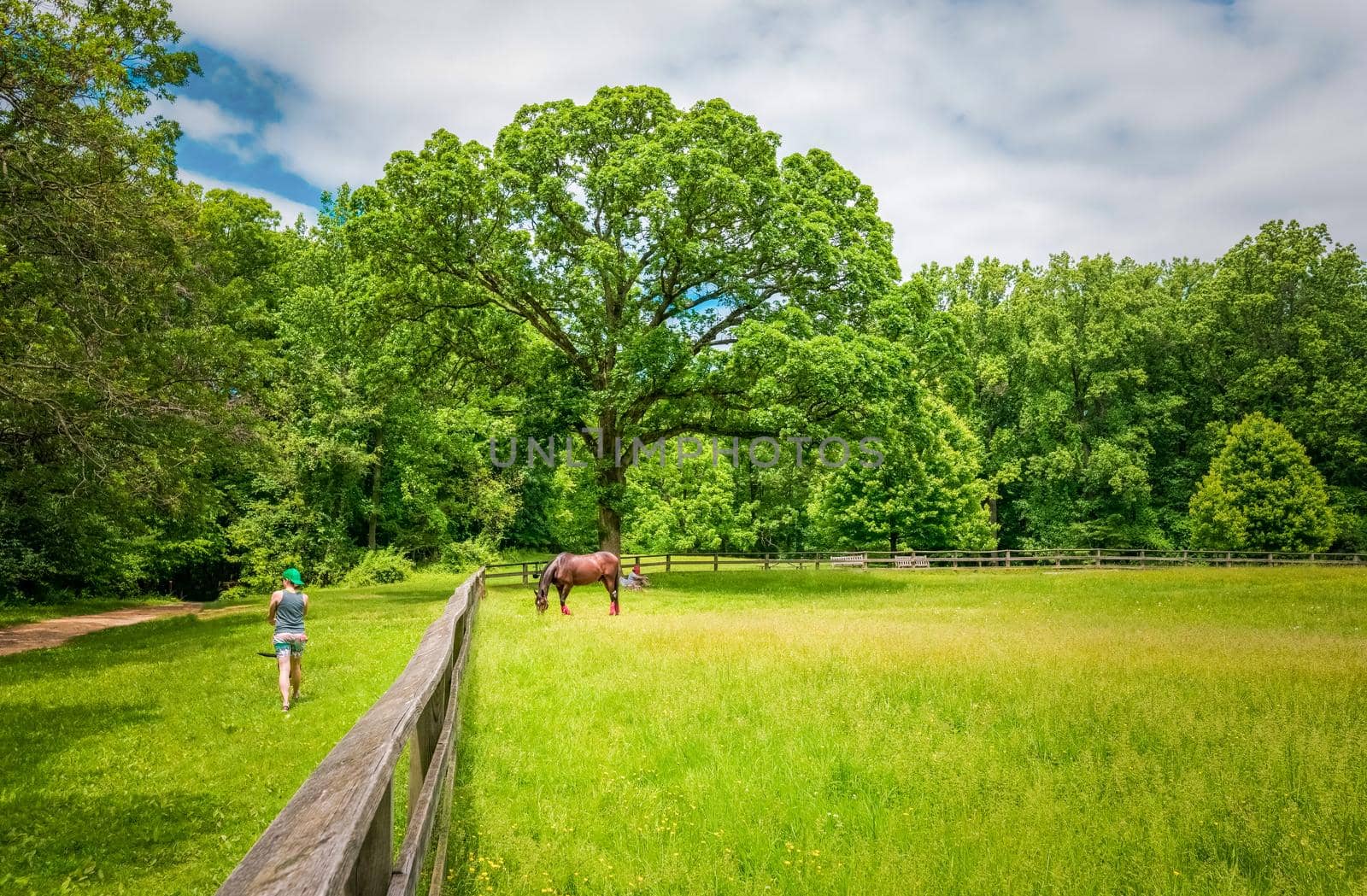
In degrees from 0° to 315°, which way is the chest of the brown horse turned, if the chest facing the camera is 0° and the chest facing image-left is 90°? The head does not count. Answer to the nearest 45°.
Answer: approximately 90°

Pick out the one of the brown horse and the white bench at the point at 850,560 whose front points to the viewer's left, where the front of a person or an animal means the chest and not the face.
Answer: the brown horse

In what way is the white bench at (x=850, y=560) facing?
toward the camera

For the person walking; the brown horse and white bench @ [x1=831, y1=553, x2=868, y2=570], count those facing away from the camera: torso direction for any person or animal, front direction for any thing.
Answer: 1

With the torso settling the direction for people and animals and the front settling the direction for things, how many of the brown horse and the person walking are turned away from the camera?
1

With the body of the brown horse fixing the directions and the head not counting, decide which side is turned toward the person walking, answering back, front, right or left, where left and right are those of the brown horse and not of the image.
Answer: left

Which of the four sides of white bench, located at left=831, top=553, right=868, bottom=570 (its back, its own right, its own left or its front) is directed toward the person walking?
front

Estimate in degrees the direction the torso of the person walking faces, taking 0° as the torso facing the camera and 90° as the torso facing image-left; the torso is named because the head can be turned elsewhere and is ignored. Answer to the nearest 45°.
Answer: approximately 180°

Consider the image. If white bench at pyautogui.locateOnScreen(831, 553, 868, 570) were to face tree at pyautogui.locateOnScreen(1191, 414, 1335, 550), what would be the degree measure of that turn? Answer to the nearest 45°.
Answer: approximately 90° to its left

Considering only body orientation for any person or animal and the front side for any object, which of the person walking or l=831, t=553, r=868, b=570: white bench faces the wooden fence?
the white bench

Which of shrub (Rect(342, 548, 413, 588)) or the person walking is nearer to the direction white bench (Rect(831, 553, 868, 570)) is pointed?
the person walking

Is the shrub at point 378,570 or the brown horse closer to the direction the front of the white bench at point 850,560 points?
the brown horse

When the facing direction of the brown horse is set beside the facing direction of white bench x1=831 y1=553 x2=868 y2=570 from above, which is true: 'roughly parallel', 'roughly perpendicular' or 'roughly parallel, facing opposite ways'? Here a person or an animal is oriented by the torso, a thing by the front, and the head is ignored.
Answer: roughly perpendicular

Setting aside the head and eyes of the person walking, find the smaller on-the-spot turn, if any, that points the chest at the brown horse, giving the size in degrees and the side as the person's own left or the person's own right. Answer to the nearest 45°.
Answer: approximately 45° to the person's own right
